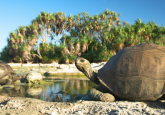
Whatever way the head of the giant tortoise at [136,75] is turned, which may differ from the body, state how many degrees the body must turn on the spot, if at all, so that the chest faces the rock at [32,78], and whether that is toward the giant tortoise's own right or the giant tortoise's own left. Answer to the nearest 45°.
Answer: approximately 45° to the giant tortoise's own right

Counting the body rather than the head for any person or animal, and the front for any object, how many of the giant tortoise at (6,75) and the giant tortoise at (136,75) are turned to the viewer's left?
1

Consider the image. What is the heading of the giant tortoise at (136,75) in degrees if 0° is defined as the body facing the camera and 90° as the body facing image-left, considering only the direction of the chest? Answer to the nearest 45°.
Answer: approximately 90°

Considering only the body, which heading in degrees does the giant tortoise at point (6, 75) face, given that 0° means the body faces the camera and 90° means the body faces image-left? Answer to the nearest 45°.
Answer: approximately 270°

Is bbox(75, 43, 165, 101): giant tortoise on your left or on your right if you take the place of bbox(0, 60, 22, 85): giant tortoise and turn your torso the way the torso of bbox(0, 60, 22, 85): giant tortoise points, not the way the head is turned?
on your right

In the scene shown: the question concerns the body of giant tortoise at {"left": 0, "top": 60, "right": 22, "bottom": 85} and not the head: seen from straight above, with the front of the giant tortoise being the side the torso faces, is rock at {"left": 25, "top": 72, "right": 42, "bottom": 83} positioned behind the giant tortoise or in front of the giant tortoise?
in front
